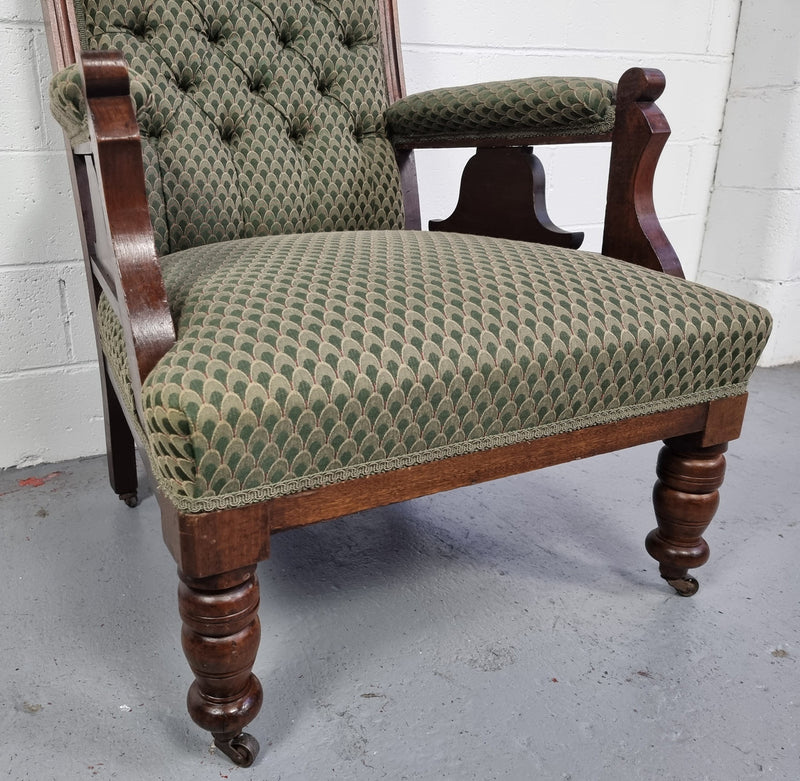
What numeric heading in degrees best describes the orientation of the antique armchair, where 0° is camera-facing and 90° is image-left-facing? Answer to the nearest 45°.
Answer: approximately 315°
